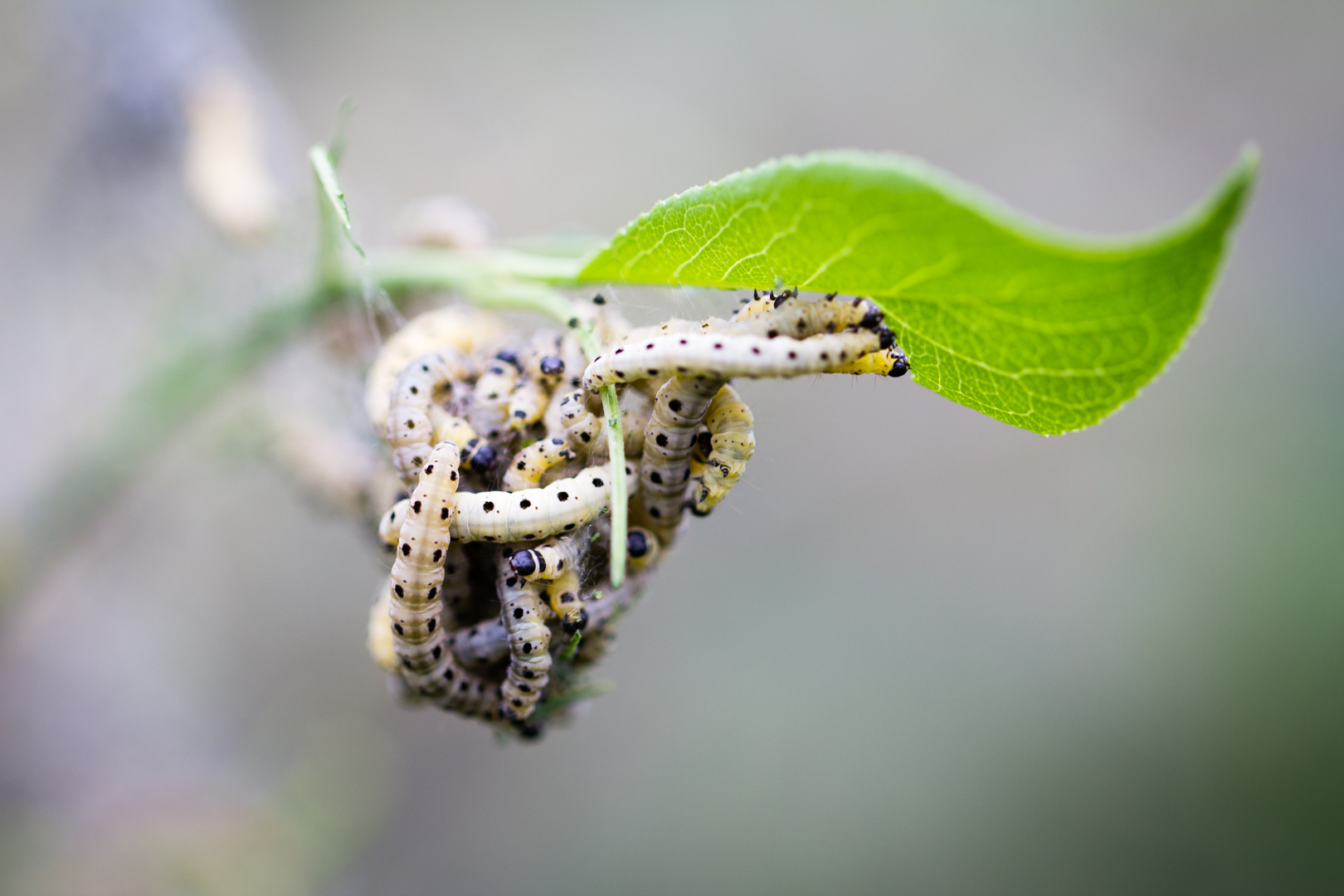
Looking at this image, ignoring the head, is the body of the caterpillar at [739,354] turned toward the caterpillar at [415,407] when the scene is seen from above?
no

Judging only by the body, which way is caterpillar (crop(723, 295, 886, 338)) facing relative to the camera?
to the viewer's right

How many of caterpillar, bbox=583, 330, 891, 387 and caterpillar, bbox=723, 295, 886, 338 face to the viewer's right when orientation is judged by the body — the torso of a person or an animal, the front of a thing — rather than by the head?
2

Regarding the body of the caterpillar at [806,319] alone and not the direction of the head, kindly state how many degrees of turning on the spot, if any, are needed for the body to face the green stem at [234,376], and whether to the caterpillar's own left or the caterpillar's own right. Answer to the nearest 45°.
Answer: approximately 135° to the caterpillar's own left

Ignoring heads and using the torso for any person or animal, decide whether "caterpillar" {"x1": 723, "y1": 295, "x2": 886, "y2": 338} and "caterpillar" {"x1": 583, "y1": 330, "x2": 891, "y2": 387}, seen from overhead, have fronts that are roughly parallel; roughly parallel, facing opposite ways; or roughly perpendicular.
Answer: roughly parallel

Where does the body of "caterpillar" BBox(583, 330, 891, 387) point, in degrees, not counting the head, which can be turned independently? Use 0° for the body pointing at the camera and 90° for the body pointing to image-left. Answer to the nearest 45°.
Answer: approximately 270°
